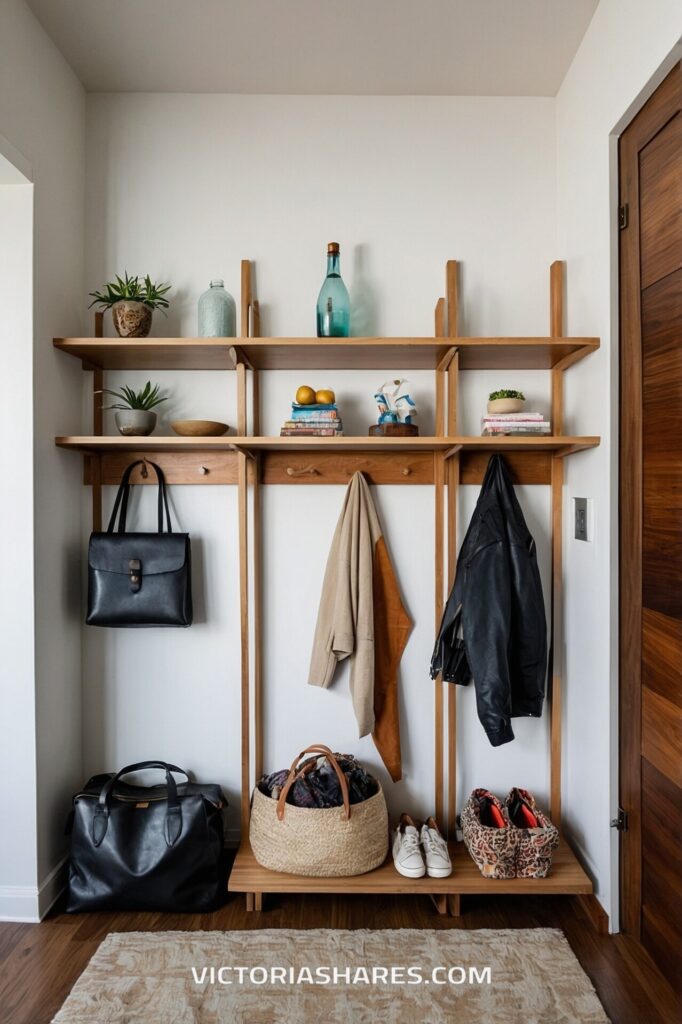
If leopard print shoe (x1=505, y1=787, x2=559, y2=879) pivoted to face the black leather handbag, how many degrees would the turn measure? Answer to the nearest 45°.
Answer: approximately 90° to its right

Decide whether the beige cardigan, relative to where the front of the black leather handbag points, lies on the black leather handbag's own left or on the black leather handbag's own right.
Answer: on the black leather handbag's own left
